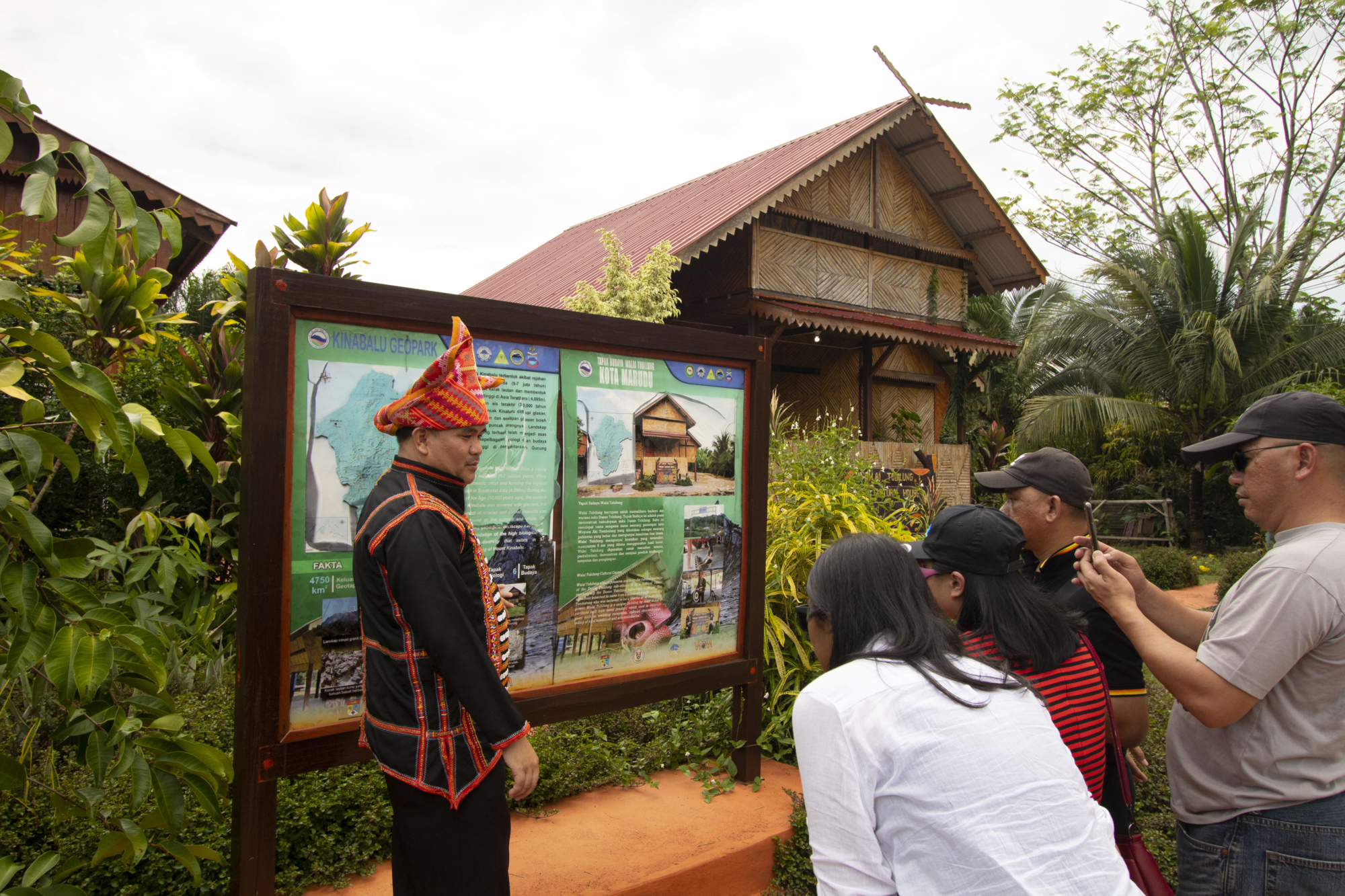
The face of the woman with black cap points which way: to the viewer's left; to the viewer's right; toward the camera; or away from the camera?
to the viewer's left

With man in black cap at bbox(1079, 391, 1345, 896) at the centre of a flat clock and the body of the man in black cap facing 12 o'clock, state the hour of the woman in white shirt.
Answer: The woman in white shirt is roughly at 10 o'clock from the man in black cap.

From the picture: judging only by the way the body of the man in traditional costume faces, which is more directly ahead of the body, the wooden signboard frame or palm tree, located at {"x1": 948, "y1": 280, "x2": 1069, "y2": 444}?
the palm tree

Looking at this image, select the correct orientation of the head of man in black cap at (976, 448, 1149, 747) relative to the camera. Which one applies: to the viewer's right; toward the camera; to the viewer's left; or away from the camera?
to the viewer's left

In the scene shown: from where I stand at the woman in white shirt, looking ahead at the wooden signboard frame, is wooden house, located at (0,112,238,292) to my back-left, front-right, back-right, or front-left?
front-right

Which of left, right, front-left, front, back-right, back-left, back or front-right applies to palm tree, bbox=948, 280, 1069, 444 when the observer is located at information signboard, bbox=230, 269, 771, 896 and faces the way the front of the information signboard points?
left

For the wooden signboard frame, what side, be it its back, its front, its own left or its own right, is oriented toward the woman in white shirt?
front

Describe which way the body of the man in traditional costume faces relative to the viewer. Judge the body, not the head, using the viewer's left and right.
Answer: facing to the right of the viewer

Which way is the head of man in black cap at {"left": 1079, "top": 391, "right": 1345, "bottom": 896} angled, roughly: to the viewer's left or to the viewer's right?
to the viewer's left

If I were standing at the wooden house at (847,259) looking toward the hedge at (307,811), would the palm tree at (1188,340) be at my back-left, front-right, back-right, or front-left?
back-left

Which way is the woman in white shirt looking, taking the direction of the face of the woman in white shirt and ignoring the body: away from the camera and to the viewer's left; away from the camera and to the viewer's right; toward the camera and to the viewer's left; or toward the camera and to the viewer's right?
away from the camera and to the viewer's left

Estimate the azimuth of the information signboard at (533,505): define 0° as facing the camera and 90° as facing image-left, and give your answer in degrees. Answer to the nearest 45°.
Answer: approximately 315°

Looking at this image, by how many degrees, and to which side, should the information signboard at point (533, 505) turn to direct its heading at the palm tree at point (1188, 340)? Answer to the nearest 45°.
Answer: approximately 90° to its left

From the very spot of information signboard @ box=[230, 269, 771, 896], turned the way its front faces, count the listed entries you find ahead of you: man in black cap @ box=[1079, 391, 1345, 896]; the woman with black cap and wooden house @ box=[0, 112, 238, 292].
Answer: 2

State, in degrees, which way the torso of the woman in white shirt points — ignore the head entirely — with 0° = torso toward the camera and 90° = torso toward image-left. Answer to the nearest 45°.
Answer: approximately 135°

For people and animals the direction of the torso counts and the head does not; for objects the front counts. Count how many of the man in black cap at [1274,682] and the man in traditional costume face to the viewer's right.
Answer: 1
